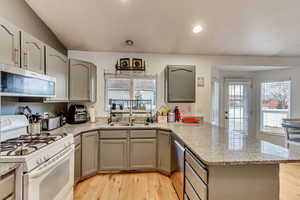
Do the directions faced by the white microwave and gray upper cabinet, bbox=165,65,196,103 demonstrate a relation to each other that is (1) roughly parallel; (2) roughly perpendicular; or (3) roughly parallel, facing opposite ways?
roughly perpendicular

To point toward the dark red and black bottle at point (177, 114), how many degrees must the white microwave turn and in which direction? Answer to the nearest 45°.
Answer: approximately 45° to its left

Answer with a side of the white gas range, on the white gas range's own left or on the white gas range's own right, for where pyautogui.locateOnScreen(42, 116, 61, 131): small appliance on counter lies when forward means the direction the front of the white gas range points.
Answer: on the white gas range's own left

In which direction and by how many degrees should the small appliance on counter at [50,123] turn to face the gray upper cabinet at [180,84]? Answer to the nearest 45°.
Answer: approximately 45° to its left

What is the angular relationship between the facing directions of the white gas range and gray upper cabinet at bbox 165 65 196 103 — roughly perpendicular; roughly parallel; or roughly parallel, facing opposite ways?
roughly perpendicular

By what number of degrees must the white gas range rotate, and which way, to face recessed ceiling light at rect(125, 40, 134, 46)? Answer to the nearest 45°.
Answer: approximately 90° to its left

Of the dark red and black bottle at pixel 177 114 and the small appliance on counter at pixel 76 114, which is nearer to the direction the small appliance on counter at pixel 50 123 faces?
the dark red and black bottle
